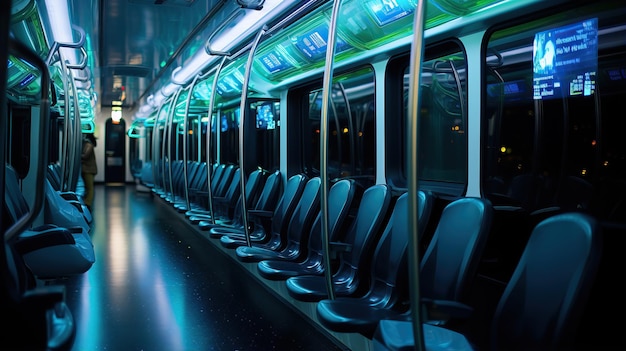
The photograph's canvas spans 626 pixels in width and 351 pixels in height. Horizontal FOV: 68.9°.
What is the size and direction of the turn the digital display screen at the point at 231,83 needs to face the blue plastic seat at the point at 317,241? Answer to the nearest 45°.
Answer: approximately 45° to its left

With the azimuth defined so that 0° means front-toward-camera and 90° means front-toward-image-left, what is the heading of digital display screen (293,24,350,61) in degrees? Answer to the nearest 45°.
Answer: approximately 45°

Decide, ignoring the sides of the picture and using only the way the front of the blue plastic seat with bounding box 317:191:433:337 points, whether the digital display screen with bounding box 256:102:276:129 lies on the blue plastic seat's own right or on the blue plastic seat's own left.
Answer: on the blue plastic seat's own right

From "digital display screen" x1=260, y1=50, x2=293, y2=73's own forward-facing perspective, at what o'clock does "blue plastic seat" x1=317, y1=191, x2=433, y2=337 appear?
The blue plastic seat is roughly at 10 o'clock from the digital display screen.

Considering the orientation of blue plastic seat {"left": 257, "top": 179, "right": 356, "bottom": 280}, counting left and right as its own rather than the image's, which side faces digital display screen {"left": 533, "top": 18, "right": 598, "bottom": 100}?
left

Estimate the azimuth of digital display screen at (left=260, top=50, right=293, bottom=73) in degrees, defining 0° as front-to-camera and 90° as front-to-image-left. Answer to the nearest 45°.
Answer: approximately 45°

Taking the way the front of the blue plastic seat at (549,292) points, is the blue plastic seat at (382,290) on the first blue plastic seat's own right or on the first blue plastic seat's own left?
on the first blue plastic seat's own right
